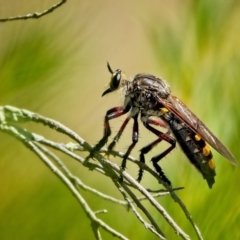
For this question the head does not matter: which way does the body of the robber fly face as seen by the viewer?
to the viewer's left
